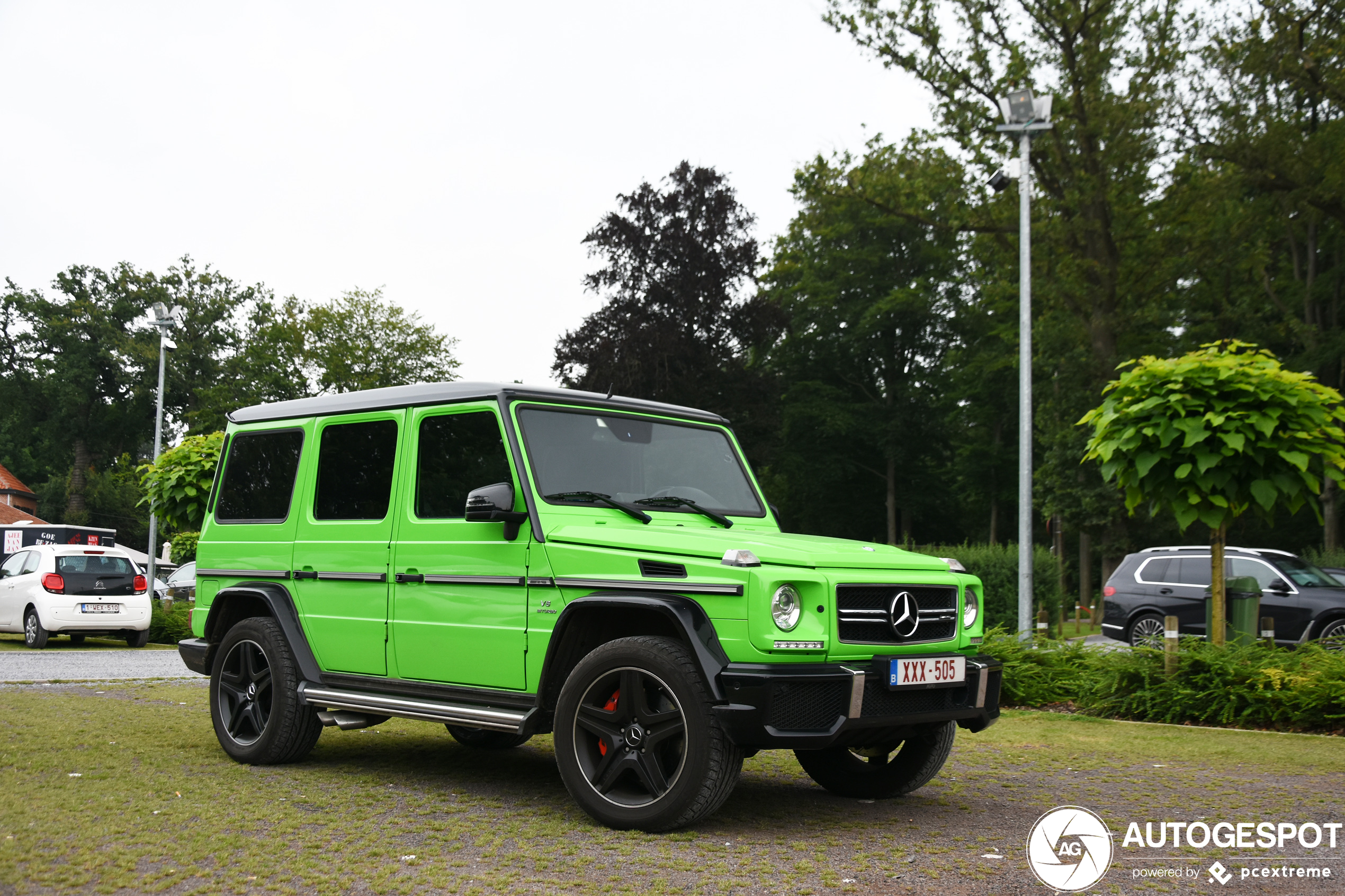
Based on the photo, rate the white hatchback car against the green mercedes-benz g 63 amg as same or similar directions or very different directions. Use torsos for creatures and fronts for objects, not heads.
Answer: very different directions

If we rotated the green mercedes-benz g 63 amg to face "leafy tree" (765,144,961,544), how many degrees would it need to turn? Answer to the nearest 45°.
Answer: approximately 135° to its left

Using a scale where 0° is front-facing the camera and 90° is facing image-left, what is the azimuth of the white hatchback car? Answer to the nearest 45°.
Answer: approximately 135°

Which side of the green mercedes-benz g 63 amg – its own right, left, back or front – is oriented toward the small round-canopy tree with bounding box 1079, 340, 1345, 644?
left

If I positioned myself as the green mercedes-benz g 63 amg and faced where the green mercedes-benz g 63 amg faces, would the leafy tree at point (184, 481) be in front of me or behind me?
behind

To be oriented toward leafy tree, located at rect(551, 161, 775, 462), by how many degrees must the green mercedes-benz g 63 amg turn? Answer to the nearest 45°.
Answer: approximately 135° to its left

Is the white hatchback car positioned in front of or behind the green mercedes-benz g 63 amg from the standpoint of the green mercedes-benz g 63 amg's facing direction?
behind

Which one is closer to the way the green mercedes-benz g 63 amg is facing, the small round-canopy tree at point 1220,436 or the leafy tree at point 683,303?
the small round-canopy tree

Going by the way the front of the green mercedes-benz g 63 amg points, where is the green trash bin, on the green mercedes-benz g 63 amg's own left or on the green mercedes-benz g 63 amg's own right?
on the green mercedes-benz g 63 amg's own left

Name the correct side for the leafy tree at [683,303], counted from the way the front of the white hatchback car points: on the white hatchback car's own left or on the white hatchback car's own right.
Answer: on the white hatchback car's own right
